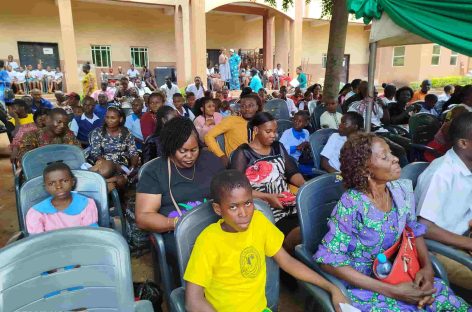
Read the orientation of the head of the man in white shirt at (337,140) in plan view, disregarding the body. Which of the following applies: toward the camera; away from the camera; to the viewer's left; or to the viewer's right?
to the viewer's left

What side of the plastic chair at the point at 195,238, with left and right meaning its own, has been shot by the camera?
front

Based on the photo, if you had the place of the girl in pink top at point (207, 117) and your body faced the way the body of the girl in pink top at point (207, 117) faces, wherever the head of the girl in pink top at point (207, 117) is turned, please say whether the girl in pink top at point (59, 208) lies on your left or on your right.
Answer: on your right

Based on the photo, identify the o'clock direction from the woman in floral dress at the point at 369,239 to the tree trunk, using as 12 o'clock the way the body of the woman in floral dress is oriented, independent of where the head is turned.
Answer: The tree trunk is roughly at 7 o'clock from the woman in floral dress.

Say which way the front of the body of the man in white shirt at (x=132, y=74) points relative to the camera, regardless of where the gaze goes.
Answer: toward the camera

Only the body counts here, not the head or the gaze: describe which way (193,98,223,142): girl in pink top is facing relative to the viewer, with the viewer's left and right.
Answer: facing the viewer and to the right of the viewer

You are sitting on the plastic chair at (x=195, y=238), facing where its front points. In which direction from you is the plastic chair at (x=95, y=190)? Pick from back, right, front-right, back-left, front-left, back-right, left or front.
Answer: back-right

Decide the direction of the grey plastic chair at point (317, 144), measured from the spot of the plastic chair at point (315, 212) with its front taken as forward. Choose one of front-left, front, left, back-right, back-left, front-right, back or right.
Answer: back-left

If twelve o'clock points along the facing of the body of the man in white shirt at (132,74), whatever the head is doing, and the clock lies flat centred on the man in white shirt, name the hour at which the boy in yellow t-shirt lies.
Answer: The boy in yellow t-shirt is roughly at 12 o'clock from the man in white shirt.

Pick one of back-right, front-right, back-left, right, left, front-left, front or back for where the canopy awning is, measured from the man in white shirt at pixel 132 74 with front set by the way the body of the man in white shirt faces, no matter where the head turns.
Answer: front

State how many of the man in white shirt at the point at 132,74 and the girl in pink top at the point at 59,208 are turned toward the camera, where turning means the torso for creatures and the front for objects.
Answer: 2
